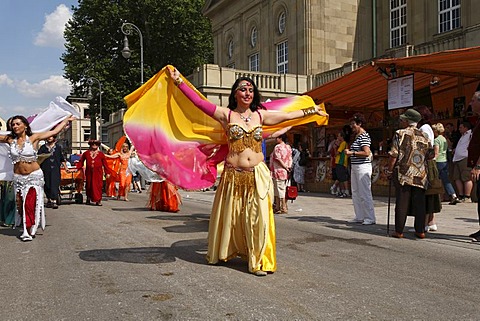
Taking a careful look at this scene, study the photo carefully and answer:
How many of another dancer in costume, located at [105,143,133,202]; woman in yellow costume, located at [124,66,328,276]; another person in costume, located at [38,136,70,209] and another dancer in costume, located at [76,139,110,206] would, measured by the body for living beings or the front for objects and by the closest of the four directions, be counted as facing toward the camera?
4

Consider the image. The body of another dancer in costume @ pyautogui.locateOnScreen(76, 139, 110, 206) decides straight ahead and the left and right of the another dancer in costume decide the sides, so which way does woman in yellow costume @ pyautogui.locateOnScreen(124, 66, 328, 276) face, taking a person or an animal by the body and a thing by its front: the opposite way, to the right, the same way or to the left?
the same way

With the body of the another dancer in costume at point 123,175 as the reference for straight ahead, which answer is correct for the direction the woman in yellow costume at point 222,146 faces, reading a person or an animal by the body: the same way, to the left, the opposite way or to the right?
the same way

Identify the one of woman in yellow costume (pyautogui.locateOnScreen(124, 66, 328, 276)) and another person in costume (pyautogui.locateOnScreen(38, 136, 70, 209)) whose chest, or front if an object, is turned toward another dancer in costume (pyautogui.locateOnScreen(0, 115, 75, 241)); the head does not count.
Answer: another person in costume (pyautogui.locateOnScreen(38, 136, 70, 209))

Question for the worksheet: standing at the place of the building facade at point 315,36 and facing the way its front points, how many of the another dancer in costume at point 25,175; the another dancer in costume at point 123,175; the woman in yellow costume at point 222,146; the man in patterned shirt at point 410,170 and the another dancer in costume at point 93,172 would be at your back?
0

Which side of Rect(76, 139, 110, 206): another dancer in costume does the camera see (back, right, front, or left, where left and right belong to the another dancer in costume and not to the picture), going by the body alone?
front

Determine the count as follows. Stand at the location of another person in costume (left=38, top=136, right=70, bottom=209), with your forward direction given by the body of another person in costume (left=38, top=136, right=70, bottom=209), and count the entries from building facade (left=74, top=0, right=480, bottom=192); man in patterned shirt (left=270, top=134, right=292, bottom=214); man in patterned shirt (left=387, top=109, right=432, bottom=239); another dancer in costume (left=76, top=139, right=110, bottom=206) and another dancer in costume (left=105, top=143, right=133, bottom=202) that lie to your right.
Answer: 0

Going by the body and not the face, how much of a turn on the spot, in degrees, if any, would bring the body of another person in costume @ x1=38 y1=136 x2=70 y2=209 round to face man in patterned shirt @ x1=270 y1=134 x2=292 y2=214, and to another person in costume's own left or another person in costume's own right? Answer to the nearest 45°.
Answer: approximately 45° to another person in costume's own left

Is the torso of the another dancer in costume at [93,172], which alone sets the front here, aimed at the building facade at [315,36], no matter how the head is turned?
no

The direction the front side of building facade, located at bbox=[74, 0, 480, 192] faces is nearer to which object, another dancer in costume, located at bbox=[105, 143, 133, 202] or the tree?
the another dancer in costume

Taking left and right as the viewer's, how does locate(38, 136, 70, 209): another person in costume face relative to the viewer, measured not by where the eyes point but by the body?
facing the viewer

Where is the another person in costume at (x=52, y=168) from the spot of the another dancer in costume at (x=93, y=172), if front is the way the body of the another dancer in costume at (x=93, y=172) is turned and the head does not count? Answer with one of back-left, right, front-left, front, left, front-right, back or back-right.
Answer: front-right

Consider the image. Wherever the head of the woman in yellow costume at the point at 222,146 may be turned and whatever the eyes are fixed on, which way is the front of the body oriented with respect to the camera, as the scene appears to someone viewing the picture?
toward the camera

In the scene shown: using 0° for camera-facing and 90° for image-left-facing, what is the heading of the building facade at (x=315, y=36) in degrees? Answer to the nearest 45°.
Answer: approximately 45°

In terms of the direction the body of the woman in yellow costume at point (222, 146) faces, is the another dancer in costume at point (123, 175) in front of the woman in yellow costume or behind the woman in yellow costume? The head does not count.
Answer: behind

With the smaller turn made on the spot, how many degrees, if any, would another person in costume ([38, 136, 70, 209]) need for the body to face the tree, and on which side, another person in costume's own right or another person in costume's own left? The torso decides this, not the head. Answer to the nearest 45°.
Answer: approximately 180°
